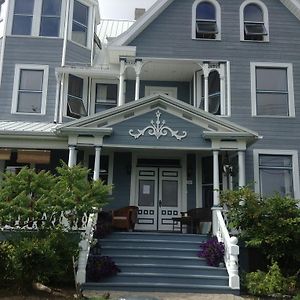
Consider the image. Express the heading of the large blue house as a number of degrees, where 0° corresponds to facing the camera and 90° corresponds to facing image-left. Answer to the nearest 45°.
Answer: approximately 0°
